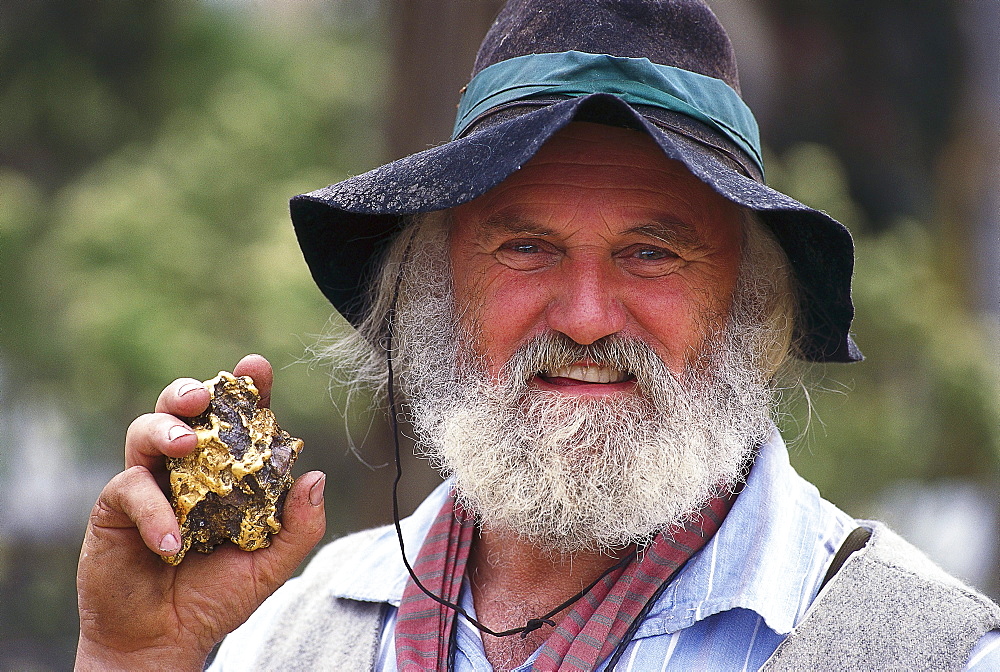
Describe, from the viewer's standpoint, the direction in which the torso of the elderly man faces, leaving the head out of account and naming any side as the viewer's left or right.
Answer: facing the viewer
